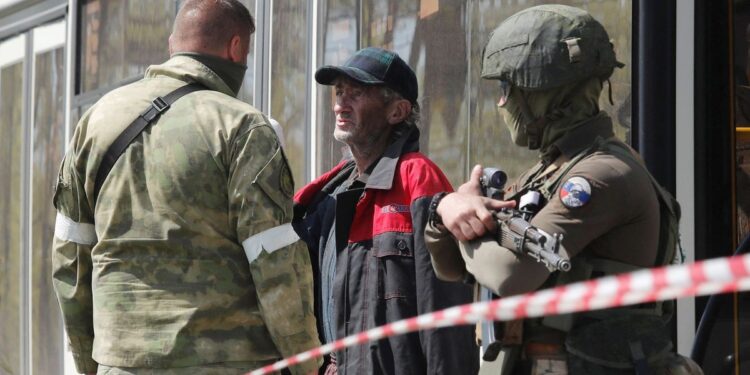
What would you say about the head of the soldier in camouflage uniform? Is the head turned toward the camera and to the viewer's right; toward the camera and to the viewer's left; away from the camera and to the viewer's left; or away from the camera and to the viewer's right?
away from the camera and to the viewer's right

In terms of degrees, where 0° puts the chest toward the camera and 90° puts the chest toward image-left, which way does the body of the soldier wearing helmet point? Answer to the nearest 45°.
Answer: approximately 90°

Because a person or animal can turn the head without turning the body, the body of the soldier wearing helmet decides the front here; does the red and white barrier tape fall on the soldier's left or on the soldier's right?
on the soldier's left
